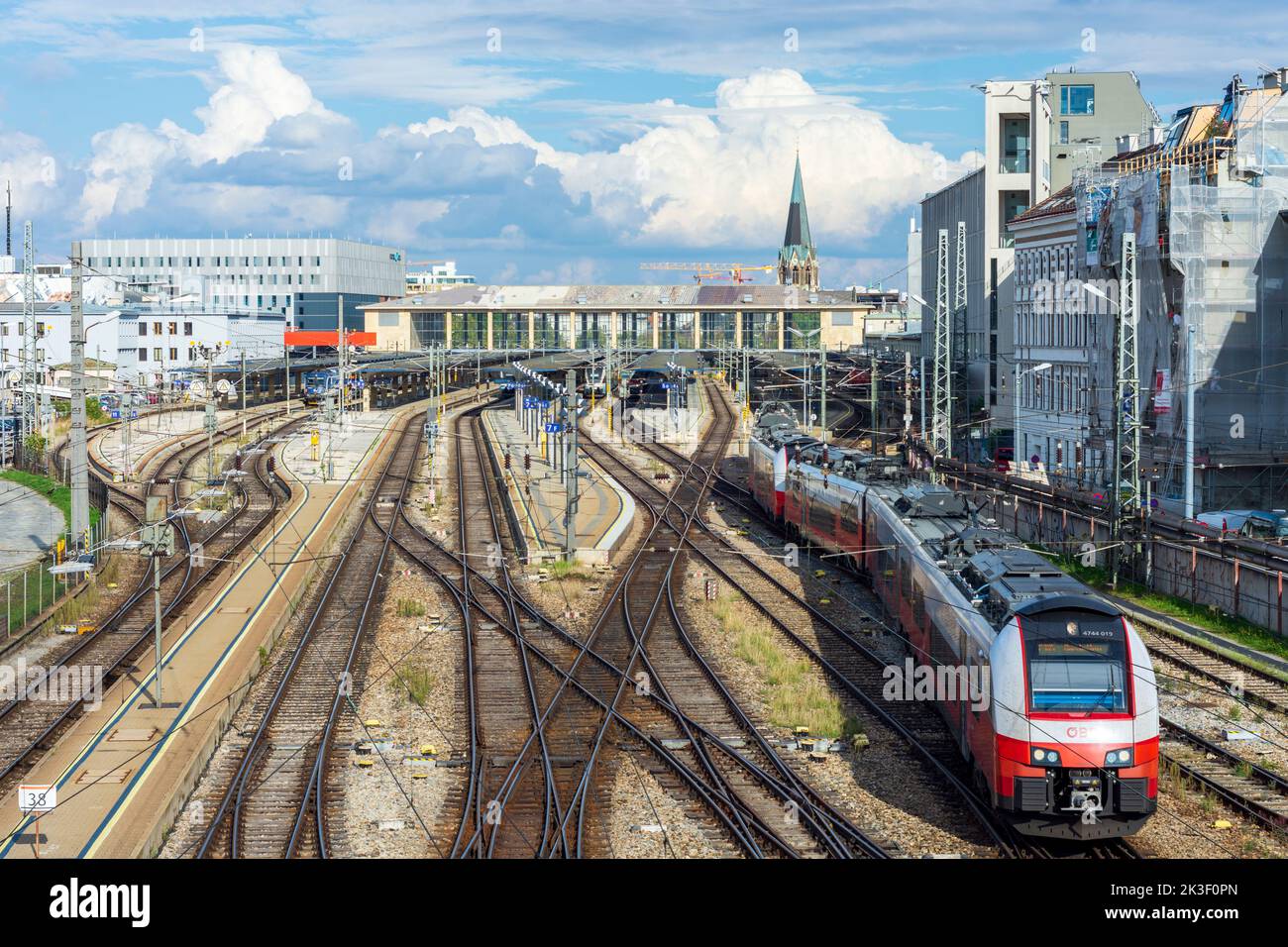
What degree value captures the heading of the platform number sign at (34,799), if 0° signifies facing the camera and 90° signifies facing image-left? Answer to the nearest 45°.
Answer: approximately 0°

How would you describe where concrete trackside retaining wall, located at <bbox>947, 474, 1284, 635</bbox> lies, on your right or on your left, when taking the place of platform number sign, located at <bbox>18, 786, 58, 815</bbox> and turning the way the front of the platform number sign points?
on your left

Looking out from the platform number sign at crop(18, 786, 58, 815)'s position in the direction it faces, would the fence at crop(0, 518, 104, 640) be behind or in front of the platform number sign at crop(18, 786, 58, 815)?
behind

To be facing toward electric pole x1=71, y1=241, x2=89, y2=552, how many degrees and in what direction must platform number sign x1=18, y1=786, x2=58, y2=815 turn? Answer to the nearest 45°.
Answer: approximately 180°

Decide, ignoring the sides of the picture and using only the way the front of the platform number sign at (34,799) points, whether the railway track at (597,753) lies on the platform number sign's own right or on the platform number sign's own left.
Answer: on the platform number sign's own left

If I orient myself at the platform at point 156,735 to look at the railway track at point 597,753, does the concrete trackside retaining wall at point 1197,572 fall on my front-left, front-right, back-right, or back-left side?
front-left

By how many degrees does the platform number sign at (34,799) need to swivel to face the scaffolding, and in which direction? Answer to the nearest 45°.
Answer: approximately 135° to its left
